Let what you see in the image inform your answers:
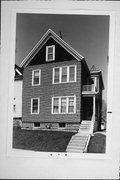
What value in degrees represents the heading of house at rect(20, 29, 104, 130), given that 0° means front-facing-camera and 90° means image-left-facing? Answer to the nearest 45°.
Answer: approximately 0°

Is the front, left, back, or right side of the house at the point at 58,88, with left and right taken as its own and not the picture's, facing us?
front
